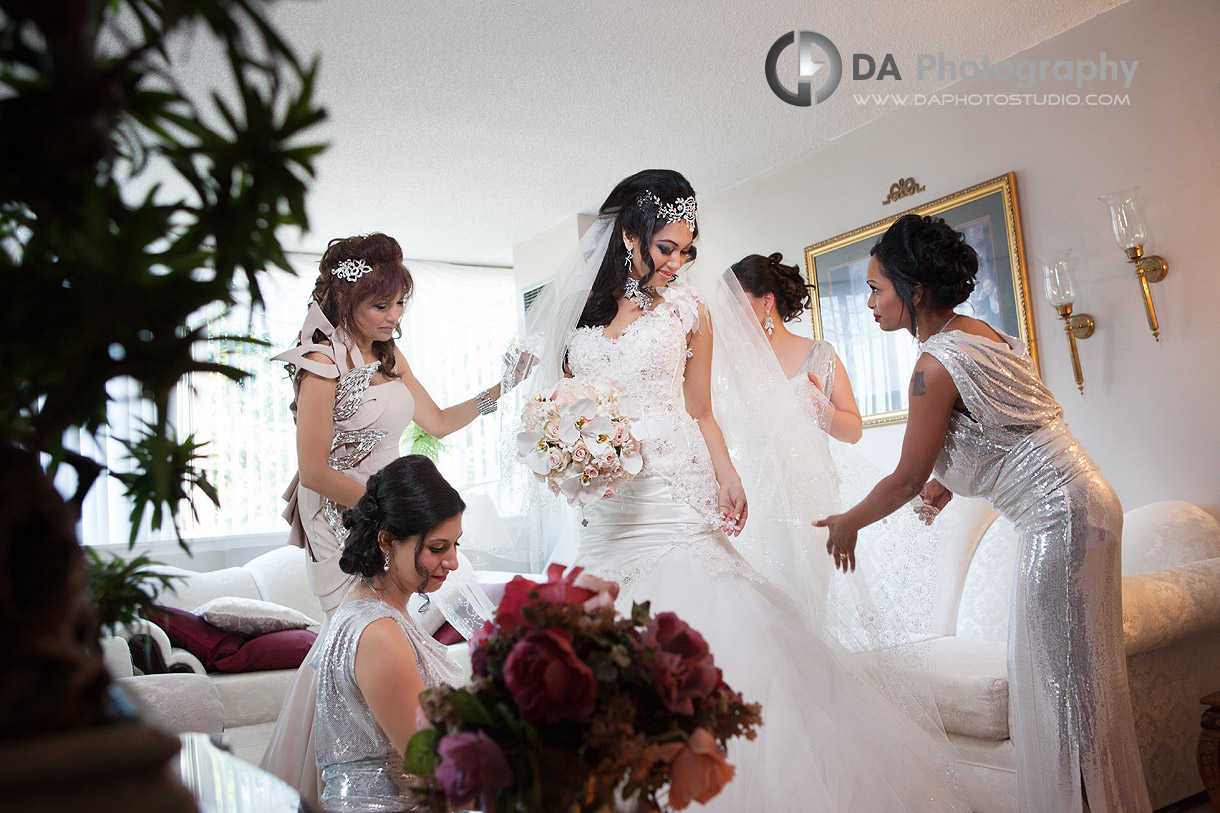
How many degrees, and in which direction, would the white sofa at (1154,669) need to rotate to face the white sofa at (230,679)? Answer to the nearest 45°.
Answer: approximately 45° to its right

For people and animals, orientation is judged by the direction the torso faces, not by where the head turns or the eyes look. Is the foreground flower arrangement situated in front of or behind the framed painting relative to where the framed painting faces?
in front

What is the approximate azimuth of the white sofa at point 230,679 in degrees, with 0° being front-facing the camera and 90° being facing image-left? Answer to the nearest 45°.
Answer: approximately 0°

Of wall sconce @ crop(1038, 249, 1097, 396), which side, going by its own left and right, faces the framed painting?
right

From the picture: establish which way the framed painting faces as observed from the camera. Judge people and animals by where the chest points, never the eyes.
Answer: facing the viewer and to the left of the viewer

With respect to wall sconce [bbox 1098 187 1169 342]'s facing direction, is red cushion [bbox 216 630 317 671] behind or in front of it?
in front

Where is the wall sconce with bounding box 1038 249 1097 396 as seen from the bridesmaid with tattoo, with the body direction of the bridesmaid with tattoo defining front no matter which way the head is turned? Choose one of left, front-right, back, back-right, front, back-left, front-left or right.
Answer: right

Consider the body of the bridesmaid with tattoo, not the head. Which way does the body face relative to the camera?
to the viewer's left

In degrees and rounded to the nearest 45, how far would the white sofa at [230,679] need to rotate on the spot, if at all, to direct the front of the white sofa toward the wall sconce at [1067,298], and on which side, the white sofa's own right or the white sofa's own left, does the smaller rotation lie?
approximately 45° to the white sofa's own left

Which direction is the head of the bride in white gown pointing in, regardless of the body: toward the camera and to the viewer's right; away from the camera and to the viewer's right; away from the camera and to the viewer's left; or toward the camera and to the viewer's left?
toward the camera and to the viewer's right

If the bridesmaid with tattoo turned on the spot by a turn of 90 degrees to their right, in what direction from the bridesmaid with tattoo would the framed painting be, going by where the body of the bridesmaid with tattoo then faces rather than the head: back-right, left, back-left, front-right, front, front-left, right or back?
front

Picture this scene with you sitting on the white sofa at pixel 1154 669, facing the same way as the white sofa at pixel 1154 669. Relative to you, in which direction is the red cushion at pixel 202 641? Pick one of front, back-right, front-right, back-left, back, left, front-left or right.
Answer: front-right
